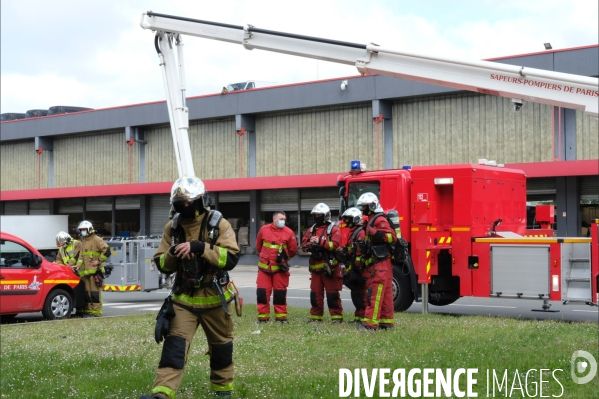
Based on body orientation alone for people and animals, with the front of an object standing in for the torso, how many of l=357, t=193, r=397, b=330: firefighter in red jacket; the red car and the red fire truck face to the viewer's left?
2

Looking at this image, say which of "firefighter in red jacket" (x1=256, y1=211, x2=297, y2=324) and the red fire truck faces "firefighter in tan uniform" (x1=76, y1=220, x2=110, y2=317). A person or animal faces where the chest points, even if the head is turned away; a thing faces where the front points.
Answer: the red fire truck

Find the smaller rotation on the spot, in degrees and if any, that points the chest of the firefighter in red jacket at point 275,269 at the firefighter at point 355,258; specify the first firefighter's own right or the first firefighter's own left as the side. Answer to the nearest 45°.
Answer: approximately 45° to the first firefighter's own left

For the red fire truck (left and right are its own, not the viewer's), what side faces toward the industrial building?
right

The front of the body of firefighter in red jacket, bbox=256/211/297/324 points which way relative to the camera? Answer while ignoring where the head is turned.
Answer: toward the camera

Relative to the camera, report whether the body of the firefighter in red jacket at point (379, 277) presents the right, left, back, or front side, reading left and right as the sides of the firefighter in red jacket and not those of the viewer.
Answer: left

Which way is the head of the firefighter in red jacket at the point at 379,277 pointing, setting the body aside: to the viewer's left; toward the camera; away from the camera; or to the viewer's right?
to the viewer's left

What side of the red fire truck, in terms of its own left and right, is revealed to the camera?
left

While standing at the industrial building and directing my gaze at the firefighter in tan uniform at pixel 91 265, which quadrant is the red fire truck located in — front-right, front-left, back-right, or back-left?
front-left

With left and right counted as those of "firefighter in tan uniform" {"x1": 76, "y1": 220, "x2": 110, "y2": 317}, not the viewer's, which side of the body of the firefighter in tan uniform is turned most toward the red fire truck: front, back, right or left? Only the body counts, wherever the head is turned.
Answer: left

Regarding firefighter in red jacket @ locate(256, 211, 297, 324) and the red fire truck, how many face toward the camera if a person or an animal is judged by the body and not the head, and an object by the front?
1

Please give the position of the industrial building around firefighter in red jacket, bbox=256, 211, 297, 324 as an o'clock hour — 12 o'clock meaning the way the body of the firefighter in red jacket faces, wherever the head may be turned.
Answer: The industrial building is roughly at 6 o'clock from the firefighter in red jacket.
